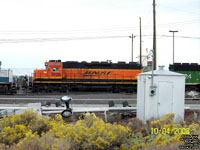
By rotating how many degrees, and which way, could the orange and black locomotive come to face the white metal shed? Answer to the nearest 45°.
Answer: approximately 90° to its left

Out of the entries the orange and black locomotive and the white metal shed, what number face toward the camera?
1

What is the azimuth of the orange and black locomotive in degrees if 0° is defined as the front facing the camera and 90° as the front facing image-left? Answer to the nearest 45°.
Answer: approximately 90°

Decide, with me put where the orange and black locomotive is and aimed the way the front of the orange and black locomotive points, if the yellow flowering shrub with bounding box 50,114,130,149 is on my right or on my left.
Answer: on my left

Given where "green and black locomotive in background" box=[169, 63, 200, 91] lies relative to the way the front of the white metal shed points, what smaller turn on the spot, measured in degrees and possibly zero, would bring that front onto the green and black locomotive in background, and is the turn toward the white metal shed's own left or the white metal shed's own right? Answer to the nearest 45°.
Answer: approximately 180°

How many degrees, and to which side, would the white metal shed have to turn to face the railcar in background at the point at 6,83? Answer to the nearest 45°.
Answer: approximately 135° to its right

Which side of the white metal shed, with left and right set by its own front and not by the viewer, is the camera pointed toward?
front

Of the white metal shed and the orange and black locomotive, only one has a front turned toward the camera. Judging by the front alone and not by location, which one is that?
the white metal shed

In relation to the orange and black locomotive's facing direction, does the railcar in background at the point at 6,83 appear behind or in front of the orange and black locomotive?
in front

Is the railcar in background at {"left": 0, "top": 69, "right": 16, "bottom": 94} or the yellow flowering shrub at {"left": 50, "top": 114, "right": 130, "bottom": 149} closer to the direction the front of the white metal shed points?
the yellow flowering shrub

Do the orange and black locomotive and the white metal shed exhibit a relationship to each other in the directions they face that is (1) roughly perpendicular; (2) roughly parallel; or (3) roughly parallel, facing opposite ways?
roughly perpendicular

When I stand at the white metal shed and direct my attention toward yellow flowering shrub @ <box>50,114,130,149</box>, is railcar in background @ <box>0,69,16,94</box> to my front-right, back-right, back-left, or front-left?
back-right
